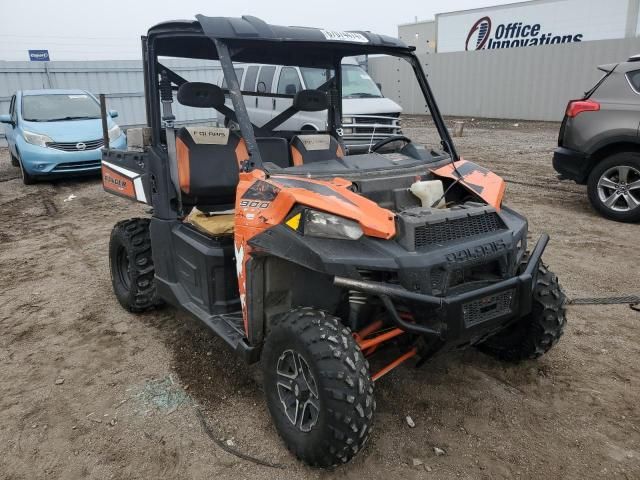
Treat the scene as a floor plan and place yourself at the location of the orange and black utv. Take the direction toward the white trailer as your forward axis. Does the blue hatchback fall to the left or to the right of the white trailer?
left

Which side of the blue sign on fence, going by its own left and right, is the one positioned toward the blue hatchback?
front

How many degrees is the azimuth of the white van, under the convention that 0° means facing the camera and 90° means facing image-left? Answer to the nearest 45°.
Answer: approximately 315°

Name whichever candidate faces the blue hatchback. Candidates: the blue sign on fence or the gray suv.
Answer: the blue sign on fence

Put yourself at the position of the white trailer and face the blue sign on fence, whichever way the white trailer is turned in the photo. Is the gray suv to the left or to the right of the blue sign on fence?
left

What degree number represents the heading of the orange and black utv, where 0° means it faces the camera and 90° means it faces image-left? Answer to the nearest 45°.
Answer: approximately 315°

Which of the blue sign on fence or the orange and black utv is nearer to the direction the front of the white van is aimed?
the orange and black utv

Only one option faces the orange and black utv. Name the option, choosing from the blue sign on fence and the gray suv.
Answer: the blue sign on fence

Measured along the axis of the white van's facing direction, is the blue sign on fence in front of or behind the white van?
behind

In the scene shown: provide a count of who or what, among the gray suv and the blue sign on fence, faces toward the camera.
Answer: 1

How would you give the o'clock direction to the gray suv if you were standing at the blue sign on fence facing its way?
The gray suv is roughly at 11 o'clock from the blue sign on fence.
